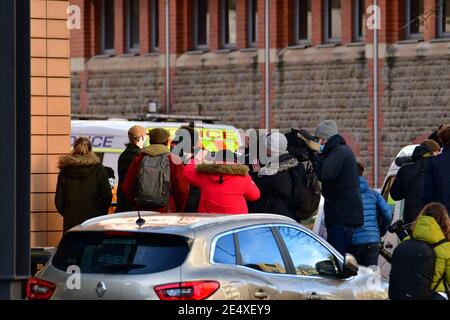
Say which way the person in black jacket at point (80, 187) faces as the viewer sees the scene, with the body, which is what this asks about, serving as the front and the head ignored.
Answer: away from the camera

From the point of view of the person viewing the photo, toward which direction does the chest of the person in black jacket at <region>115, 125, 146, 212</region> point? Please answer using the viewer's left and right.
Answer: facing away from the viewer and to the right of the viewer

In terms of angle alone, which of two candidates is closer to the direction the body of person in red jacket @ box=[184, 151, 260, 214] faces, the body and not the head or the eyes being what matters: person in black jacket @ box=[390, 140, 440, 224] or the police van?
the police van

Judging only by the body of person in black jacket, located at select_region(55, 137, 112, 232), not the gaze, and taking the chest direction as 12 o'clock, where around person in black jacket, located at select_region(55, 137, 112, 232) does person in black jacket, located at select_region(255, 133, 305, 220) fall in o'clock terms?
person in black jacket, located at select_region(255, 133, 305, 220) is roughly at 3 o'clock from person in black jacket, located at select_region(55, 137, 112, 232).

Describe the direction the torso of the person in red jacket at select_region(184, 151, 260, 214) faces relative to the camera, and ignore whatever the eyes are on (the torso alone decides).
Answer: away from the camera

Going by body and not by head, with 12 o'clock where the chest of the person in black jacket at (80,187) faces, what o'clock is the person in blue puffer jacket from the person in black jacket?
The person in blue puffer jacket is roughly at 3 o'clock from the person in black jacket.

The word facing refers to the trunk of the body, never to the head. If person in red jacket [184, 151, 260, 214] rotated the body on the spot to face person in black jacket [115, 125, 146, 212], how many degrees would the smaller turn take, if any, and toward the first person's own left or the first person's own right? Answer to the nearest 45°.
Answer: approximately 45° to the first person's own left

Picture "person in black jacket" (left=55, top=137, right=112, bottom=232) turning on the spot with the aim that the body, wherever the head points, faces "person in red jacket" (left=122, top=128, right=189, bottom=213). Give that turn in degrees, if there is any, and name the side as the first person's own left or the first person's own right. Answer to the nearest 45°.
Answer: approximately 90° to the first person's own right

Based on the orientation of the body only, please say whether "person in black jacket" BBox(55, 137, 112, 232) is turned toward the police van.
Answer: yes

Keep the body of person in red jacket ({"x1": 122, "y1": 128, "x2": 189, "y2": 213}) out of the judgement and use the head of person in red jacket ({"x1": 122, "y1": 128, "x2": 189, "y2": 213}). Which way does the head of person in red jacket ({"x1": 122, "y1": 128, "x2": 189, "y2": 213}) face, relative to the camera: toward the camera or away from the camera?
away from the camera

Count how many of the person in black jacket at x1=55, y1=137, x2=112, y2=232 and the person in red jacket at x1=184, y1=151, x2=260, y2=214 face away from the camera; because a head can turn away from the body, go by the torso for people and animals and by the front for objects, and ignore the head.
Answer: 2
